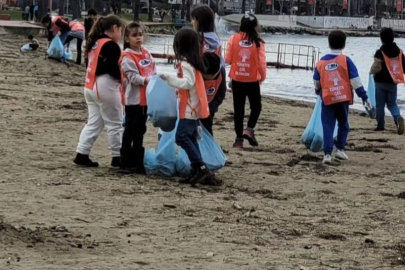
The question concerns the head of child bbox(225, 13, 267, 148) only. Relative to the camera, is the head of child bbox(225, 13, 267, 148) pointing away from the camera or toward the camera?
away from the camera

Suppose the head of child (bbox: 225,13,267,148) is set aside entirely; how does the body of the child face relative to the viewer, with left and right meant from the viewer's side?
facing away from the viewer

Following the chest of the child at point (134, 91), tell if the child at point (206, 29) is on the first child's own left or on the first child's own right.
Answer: on the first child's own left

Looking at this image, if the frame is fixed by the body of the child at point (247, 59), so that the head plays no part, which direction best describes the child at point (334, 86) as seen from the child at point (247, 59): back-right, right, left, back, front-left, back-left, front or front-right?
back-right

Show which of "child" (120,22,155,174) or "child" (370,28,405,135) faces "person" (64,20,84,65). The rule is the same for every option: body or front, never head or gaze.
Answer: "child" (370,28,405,135)

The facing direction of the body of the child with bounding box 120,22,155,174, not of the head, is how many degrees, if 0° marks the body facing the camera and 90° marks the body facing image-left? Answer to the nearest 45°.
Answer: approximately 315°
